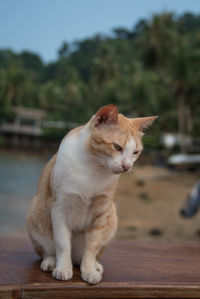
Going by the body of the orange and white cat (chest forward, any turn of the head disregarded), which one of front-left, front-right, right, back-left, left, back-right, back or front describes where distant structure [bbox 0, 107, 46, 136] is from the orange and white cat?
back-left

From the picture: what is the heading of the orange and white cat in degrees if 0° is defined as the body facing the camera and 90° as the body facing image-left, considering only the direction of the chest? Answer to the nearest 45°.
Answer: approximately 315°
